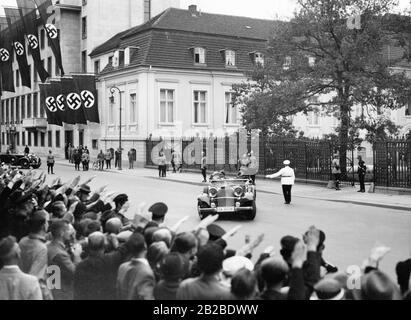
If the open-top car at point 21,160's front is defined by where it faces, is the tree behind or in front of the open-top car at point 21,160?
in front

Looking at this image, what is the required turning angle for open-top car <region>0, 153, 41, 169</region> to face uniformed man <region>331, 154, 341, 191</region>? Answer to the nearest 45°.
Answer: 0° — it already faces them

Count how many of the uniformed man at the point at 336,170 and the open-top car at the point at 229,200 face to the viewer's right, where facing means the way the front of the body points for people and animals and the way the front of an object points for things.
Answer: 0

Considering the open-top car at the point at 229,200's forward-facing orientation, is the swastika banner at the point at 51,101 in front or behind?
behind

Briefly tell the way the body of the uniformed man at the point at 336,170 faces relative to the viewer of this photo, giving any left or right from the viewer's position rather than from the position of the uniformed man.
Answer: facing the viewer and to the left of the viewer

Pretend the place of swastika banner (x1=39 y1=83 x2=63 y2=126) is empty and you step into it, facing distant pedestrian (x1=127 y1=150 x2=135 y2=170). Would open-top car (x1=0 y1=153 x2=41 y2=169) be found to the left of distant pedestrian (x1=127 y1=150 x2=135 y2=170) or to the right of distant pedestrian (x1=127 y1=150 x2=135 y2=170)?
right

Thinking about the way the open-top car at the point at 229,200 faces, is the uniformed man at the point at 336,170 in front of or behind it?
behind

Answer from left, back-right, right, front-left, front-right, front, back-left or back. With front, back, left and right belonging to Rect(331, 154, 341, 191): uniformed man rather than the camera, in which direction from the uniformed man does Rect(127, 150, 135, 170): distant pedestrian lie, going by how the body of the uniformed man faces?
right

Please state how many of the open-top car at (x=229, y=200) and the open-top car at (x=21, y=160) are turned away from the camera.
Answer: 0
